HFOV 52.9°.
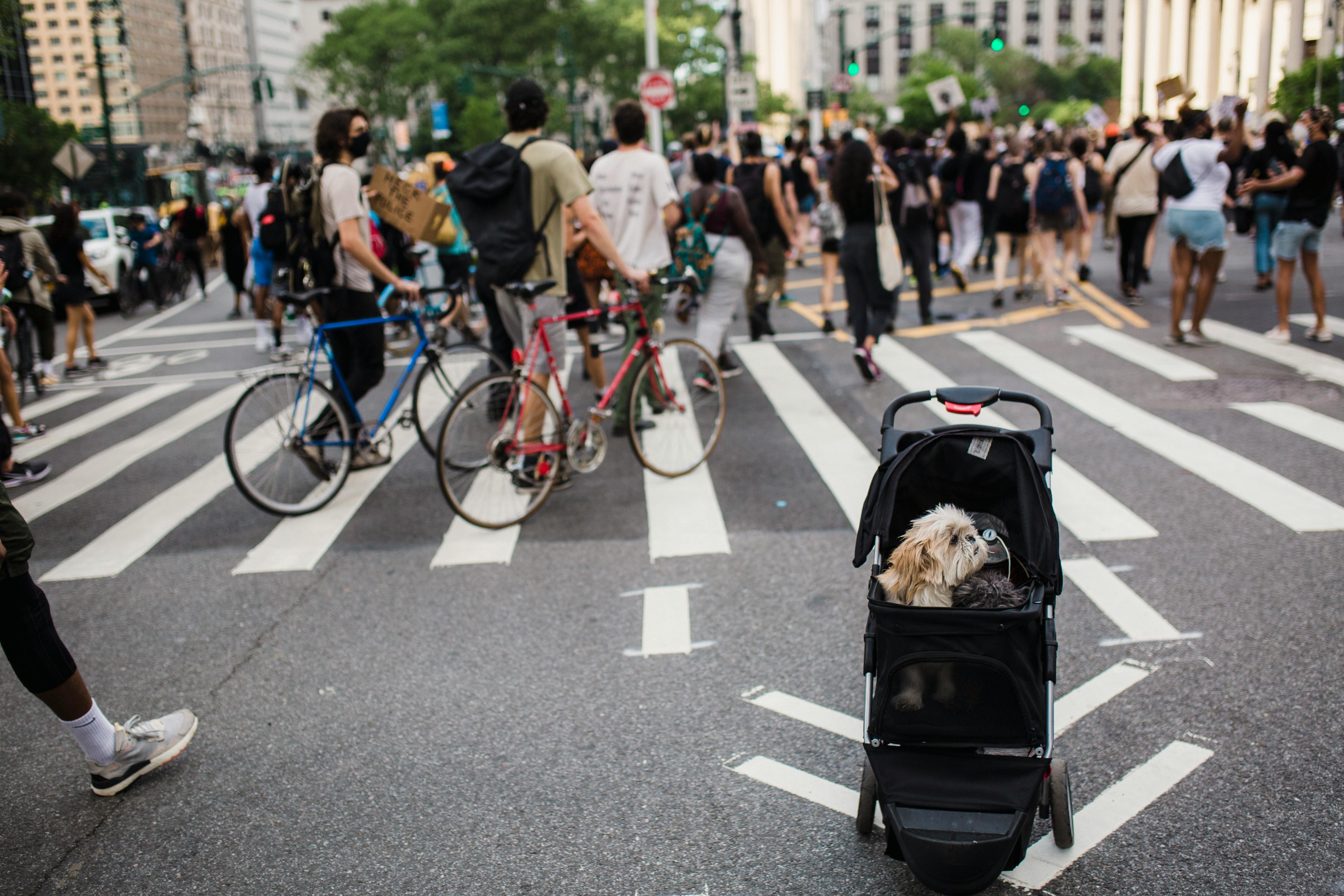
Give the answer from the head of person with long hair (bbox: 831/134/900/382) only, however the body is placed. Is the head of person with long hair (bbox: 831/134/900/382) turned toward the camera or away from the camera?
away from the camera

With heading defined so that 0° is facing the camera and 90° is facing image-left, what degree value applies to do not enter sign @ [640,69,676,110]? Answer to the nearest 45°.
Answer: approximately 0°

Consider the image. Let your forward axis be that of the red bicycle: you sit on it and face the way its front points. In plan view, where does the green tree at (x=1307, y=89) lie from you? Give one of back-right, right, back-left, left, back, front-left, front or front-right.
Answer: front

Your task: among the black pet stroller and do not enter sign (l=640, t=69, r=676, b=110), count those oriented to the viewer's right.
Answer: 0

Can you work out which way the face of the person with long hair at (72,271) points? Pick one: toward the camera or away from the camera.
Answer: away from the camera

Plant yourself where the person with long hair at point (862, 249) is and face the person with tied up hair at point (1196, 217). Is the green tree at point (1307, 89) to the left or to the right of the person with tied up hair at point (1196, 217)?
left

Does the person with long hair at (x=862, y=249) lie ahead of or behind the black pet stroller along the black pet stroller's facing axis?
behind

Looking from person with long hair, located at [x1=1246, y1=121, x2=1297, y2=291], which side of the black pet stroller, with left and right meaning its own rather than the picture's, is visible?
back

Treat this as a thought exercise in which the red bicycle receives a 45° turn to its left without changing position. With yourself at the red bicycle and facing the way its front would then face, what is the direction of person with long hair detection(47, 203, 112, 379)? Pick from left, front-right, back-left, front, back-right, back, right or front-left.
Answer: front-left

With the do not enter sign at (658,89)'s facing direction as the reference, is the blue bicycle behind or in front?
in front

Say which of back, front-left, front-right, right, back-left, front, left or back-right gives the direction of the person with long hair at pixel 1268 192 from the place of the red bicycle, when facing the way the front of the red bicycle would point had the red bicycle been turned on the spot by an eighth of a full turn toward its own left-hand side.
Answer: front-right

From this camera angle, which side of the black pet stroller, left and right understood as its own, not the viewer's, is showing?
front

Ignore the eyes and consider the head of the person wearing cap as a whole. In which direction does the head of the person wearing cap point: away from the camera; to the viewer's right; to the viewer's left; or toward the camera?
away from the camera

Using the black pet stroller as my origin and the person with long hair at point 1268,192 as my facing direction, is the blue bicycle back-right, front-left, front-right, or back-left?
front-left
